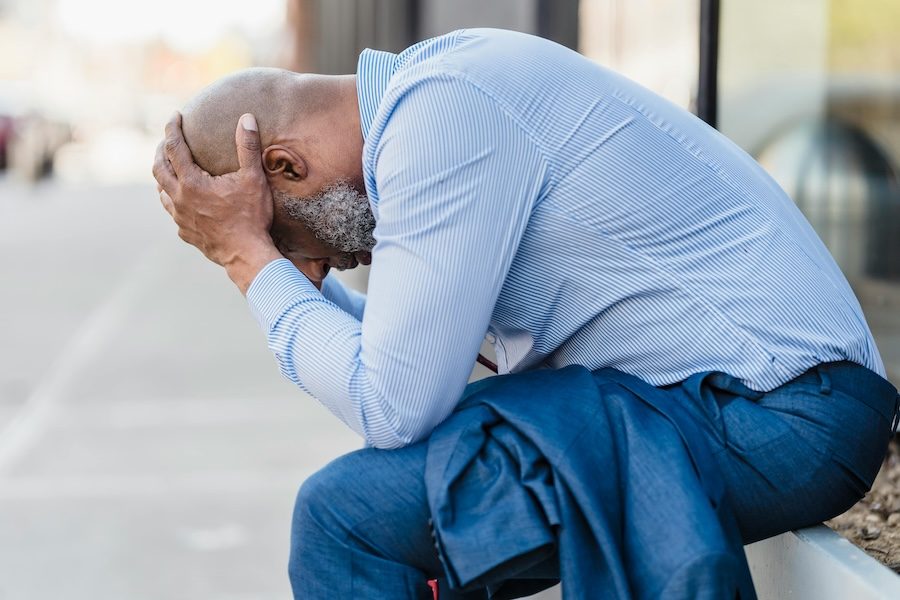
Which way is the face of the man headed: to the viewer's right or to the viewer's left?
to the viewer's left

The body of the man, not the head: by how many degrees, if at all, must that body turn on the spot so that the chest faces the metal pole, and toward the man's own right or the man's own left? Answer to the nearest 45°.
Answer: approximately 90° to the man's own right

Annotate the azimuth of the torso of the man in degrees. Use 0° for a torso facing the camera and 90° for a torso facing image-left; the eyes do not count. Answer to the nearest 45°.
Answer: approximately 90°
